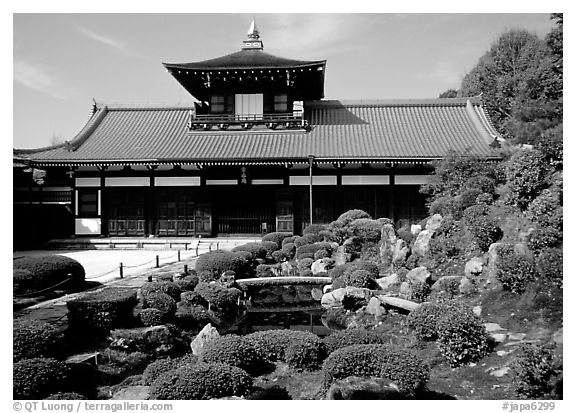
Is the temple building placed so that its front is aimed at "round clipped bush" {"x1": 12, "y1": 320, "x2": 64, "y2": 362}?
yes

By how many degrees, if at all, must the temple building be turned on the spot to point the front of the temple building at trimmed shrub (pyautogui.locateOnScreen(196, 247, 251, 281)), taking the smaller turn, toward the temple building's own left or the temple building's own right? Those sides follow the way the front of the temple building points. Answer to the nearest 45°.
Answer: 0° — it already faces it

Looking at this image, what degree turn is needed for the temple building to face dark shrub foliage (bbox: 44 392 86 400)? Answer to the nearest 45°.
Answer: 0° — it already faces it

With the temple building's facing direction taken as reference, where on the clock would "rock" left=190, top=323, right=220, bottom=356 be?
The rock is roughly at 12 o'clock from the temple building.

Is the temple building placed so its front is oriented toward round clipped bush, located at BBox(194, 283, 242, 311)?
yes

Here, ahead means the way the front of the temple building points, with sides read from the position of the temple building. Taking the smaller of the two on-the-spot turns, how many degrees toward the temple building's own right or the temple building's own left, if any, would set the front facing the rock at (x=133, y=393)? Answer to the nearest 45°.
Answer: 0° — it already faces it

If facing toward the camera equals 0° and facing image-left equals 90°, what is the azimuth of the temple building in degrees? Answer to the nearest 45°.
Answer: approximately 0°
